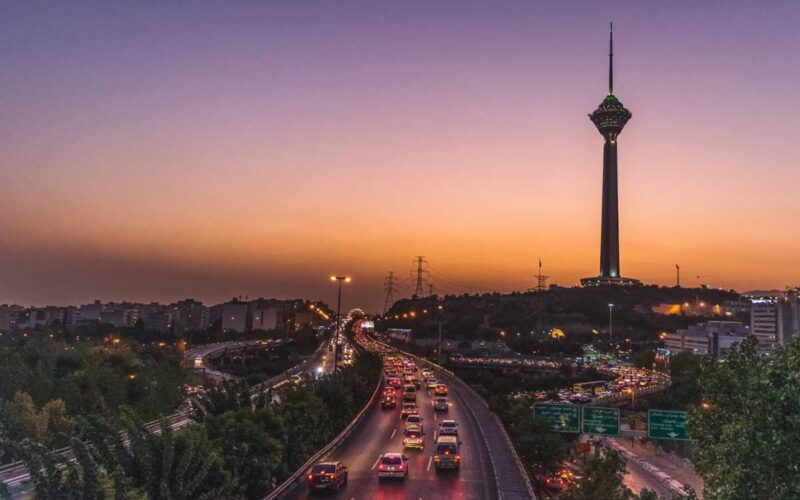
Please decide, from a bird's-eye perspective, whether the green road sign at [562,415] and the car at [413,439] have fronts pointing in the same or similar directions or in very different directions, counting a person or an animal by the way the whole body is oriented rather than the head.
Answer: very different directions

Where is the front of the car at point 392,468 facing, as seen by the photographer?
facing away from the viewer

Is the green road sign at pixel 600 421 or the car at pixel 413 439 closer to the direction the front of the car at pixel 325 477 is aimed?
the car

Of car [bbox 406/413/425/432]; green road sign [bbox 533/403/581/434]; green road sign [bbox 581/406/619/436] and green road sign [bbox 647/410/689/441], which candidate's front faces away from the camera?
the car

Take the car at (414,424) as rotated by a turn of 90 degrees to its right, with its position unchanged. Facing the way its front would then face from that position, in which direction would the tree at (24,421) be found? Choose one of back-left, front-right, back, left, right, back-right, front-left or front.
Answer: back

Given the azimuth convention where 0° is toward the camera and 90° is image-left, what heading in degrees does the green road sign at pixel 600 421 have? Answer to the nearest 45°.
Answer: approximately 0°

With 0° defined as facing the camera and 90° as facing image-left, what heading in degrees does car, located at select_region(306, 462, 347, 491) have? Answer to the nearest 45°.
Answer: approximately 180°

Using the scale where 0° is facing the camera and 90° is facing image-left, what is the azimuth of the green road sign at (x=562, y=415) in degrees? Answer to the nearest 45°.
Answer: approximately 0°

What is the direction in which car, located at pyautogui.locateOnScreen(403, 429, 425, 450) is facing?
away from the camera

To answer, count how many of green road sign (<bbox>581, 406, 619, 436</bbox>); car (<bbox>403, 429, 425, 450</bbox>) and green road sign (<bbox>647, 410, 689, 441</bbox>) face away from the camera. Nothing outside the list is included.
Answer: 1

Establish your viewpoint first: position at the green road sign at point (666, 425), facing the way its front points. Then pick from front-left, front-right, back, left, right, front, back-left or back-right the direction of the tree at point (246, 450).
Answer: front-right

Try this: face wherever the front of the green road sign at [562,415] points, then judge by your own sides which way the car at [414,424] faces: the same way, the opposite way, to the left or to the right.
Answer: the opposite way
